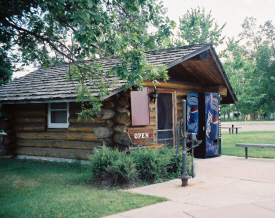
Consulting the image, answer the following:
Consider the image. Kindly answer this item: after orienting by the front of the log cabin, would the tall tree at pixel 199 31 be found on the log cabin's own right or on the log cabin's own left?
on the log cabin's own left

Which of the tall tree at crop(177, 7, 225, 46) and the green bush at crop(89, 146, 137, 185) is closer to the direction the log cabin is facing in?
the green bush

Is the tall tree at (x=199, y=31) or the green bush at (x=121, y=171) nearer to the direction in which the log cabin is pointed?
the green bush

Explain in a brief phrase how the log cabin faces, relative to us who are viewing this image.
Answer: facing the viewer and to the right of the viewer

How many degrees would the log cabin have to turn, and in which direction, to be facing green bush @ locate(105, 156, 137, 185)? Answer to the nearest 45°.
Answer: approximately 45° to its right
